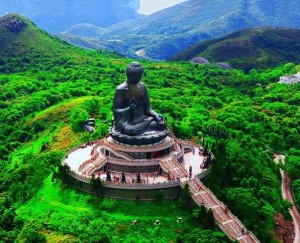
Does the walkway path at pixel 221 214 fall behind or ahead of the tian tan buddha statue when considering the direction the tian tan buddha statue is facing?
ahead

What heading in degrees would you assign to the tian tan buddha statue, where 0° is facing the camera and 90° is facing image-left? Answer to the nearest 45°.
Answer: approximately 315°

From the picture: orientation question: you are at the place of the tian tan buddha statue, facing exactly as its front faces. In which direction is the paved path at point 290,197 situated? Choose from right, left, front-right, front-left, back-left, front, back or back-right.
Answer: front-left
